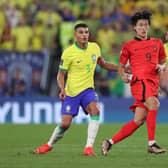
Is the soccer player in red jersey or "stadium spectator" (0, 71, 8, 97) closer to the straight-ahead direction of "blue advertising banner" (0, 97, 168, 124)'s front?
the soccer player in red jersey

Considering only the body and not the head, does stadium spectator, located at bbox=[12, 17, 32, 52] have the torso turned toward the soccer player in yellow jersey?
yes

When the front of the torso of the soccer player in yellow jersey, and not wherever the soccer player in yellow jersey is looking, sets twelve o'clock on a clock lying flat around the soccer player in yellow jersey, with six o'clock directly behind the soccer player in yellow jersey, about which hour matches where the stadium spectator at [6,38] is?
The stadium spectator is roughly at 7 o'clock from the soccer player in yellow jersey.

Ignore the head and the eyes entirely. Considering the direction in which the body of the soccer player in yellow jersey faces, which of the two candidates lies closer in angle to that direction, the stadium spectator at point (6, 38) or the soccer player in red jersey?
the soccer player in red jersey

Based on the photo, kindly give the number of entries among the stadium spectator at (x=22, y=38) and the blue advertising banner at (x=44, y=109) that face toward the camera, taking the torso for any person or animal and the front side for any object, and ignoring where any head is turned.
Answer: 2

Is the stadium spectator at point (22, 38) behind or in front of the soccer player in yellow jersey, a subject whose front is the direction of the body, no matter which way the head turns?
behind

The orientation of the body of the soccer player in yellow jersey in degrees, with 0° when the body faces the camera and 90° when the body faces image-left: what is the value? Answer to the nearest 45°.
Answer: approximately 315°
